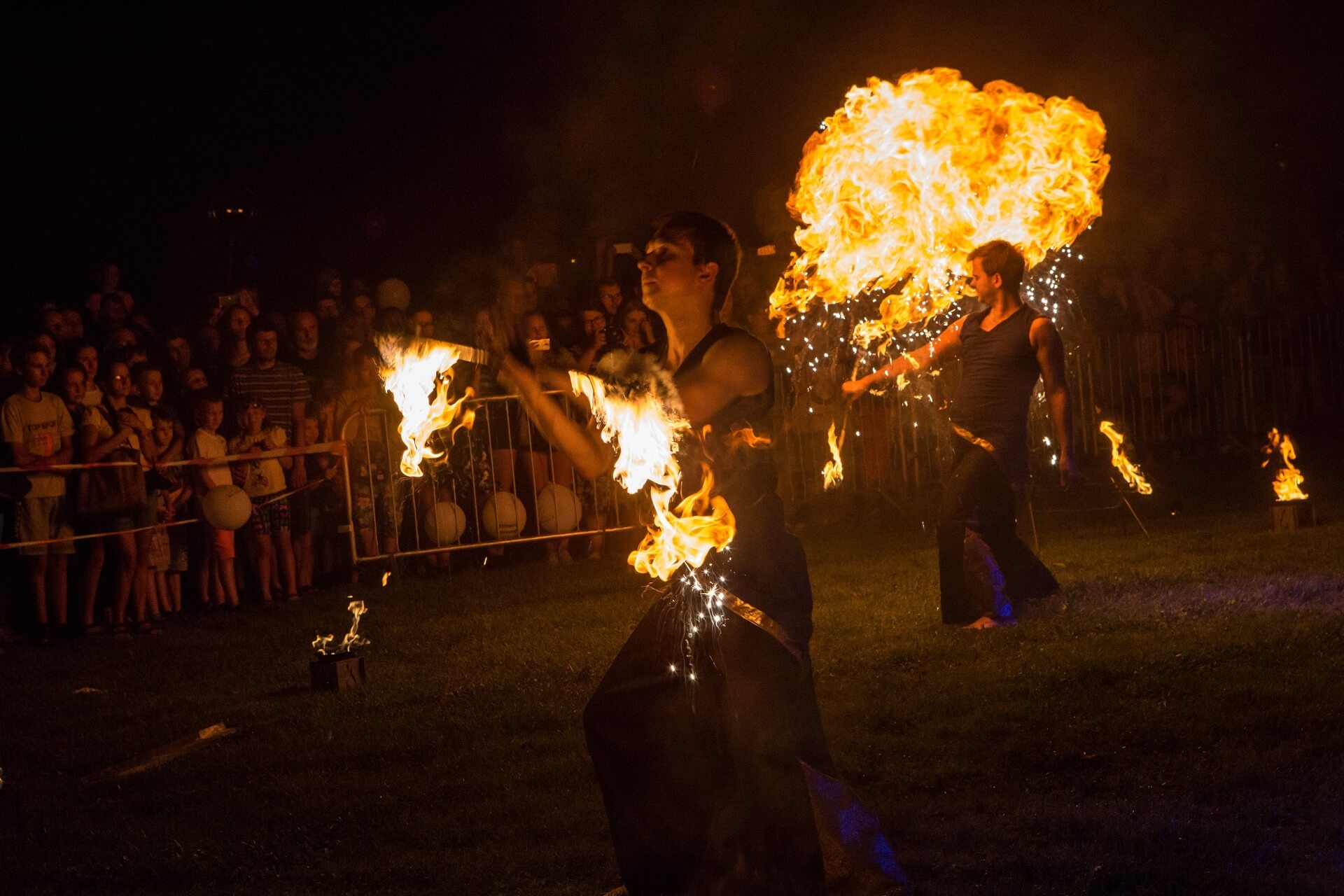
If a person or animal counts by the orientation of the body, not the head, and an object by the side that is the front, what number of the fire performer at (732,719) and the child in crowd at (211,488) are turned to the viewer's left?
1

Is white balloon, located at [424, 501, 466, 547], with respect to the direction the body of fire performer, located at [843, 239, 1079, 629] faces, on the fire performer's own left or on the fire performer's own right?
on the fire performer's own right

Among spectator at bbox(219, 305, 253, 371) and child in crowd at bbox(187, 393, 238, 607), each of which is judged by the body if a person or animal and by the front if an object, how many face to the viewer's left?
0

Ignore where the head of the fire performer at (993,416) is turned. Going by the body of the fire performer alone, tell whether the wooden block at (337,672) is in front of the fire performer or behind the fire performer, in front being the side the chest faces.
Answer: in front

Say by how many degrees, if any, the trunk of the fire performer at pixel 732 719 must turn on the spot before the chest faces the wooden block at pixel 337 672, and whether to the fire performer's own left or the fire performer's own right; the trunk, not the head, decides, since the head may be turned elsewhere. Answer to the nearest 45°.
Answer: approximately 45° to the fire performer's own right

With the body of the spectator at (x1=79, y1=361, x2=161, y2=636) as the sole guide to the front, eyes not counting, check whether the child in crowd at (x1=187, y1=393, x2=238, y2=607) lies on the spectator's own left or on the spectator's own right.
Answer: on the spectator's own left

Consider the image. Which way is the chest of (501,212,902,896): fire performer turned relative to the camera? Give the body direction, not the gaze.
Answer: to the viewer's left

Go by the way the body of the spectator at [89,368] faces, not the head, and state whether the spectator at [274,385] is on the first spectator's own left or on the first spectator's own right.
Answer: on the first spectator's own left

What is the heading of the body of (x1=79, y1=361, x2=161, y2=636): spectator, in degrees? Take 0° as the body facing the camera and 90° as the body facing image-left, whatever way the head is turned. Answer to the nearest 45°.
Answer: approximately 315°

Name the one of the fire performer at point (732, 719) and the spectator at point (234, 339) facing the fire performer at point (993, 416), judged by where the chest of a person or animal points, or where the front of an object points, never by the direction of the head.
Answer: the spectator

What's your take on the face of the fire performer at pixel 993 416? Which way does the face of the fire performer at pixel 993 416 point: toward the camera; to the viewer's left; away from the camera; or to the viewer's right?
to the viewer's left
